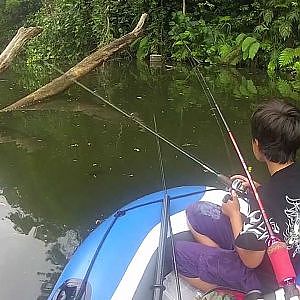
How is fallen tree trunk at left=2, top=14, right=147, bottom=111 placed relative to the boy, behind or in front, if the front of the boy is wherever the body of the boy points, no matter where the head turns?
in front

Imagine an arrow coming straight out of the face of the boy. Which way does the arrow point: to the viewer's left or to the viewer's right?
to the viewer's left

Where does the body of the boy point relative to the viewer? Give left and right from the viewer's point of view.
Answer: facing away from the viewer and to the left of the viewer

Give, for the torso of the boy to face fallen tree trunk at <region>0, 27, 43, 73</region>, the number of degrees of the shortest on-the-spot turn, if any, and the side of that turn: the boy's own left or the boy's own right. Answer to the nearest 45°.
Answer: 0° — they already face it
